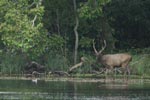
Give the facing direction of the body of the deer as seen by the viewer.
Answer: to the viewer's left
